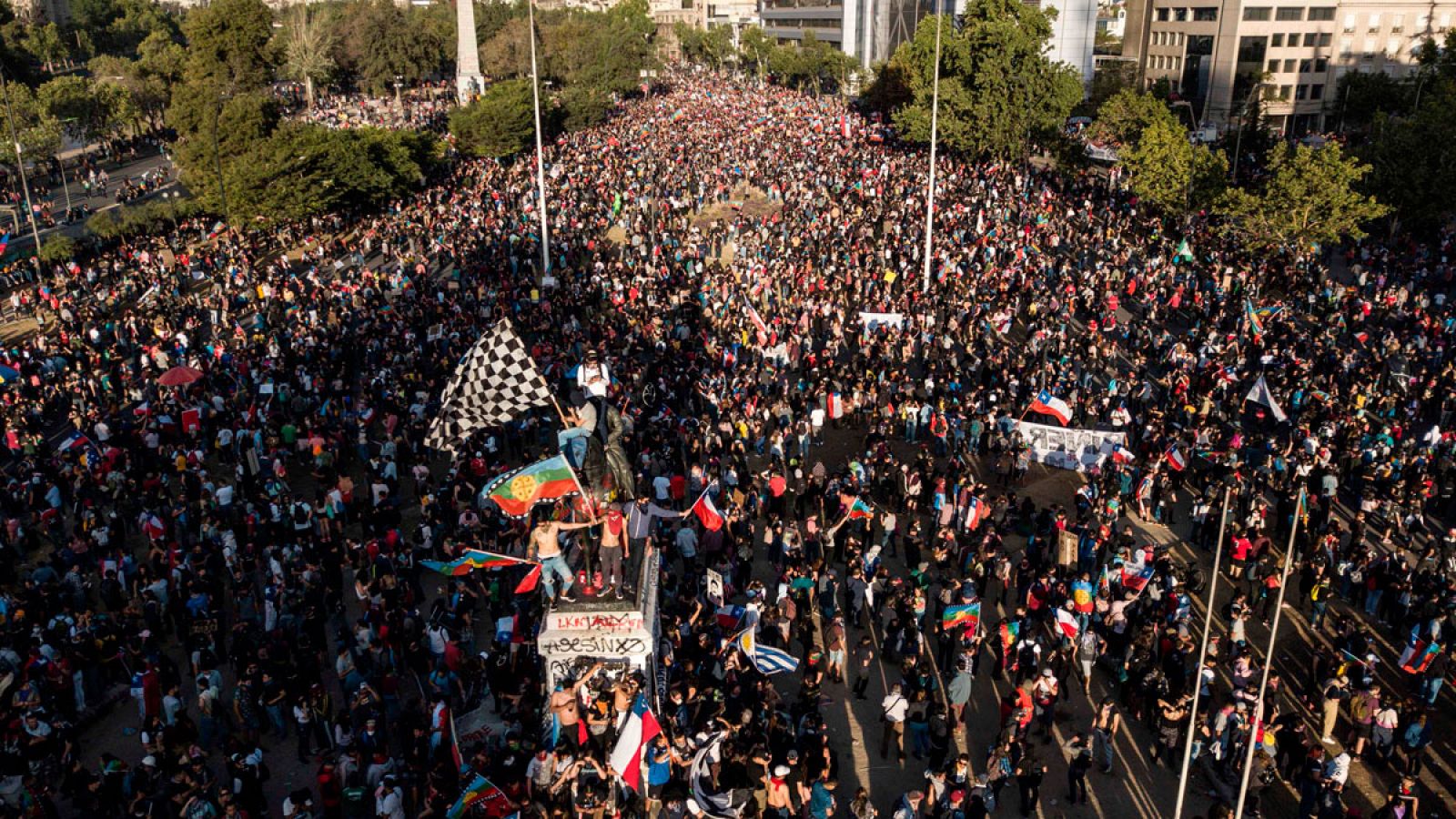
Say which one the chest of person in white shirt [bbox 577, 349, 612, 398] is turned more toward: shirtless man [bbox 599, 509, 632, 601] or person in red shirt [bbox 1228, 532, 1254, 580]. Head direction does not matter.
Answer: the shirtless man

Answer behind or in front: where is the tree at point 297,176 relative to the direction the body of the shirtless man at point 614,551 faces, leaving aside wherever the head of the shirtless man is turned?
behind

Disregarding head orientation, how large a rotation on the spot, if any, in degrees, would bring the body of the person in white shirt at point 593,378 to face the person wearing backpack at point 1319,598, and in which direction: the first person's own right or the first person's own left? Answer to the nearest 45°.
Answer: approximately 90° to the first person's own left

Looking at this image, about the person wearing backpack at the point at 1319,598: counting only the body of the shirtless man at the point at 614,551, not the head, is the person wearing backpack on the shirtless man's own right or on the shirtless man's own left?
on the shirtless man's own left

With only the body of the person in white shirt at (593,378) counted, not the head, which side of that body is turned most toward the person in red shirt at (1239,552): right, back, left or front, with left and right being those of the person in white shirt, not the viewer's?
left

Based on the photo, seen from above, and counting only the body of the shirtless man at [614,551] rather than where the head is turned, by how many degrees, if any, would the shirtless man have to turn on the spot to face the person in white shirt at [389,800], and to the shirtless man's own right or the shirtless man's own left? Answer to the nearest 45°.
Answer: approximately 45° to the shirtless man's own right

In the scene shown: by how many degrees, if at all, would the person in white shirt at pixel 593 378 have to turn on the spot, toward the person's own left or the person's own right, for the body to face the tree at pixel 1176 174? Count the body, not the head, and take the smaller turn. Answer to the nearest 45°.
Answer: approximately 135° to the person's own left
